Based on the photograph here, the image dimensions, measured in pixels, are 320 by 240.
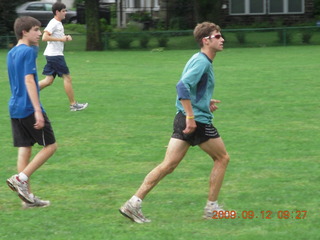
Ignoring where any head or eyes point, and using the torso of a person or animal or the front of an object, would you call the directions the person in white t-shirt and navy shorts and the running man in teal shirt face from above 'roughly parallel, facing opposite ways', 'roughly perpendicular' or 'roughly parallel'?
roughly parallel

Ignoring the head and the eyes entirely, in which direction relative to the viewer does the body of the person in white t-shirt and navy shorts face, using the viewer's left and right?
facing to the right of the viewer

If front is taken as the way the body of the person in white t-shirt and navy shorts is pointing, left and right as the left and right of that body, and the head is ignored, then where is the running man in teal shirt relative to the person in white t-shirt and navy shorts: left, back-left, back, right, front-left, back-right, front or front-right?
right

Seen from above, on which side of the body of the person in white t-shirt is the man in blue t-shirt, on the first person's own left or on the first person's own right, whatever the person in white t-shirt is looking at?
on the first person's own right

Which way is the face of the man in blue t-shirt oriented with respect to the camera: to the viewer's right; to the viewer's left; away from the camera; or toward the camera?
to the viewer's right
